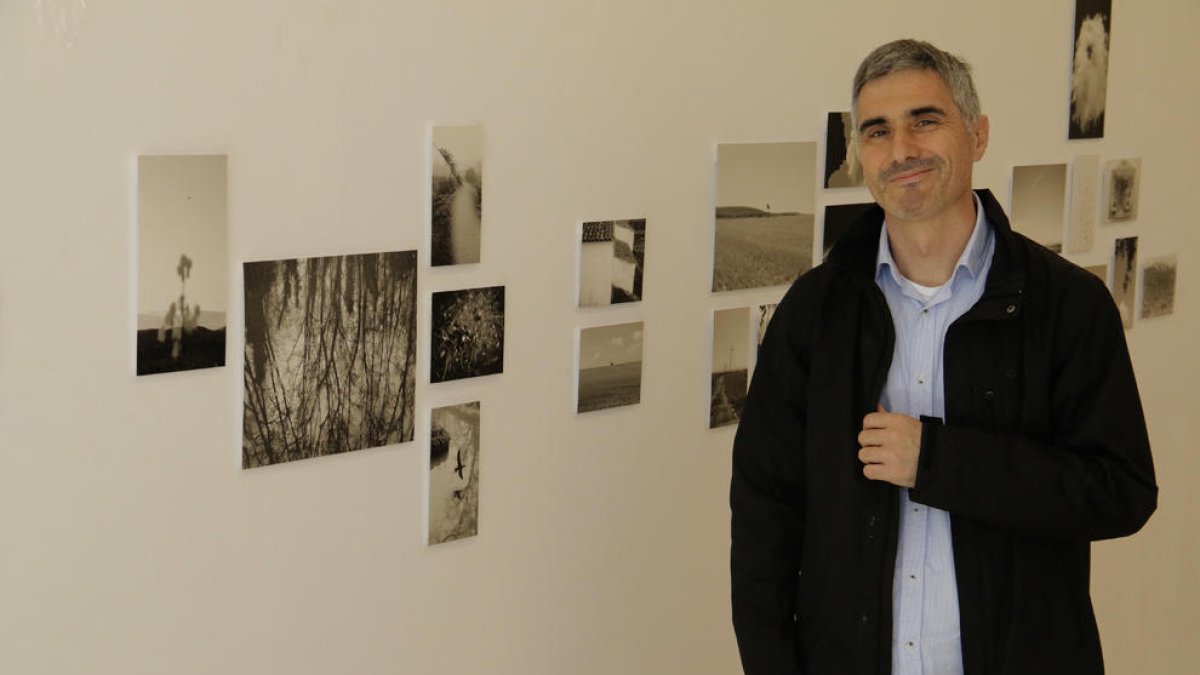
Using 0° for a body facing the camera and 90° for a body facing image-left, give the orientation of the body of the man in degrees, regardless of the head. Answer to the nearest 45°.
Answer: approximately 0°

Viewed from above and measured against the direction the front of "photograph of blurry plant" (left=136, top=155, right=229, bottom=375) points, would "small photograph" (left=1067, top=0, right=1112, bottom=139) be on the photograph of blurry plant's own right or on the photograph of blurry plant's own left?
on the photograph of blurry plant's own left

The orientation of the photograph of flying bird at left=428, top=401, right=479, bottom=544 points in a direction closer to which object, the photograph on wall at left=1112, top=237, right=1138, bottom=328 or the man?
the man

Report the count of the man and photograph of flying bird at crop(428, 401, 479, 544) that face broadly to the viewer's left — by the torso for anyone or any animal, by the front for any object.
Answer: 0

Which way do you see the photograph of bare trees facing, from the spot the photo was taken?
facing the viewer and to the right of the viewer

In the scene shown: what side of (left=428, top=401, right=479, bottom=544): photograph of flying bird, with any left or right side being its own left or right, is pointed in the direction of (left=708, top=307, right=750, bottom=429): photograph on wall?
left

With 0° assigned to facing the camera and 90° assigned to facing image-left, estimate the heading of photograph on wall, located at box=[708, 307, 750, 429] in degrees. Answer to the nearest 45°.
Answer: approximately 315°
